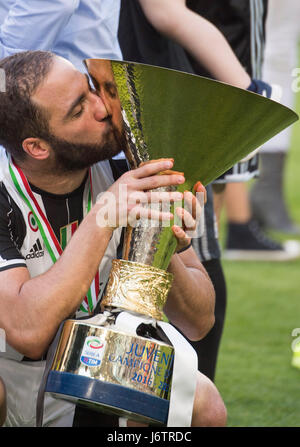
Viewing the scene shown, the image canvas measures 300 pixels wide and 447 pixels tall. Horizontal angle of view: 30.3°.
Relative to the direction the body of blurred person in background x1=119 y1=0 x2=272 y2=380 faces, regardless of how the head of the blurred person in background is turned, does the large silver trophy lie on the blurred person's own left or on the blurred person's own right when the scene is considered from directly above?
on the blurred person's own right
